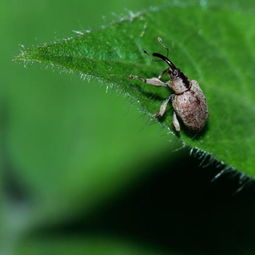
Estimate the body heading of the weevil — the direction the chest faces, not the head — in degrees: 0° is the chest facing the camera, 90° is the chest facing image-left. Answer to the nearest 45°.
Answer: approximately 135°
